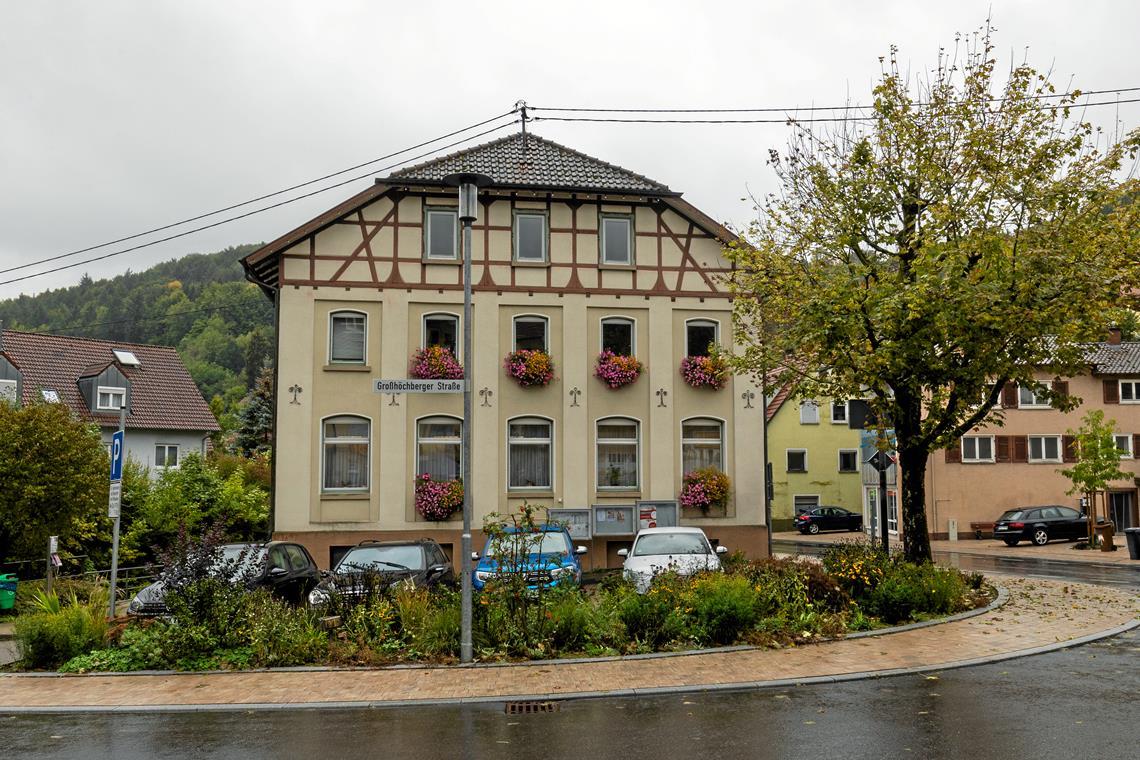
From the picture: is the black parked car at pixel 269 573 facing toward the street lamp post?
no

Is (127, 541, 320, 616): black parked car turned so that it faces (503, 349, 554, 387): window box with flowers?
no

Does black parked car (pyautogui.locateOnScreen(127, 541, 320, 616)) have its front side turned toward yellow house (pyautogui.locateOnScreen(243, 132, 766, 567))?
no

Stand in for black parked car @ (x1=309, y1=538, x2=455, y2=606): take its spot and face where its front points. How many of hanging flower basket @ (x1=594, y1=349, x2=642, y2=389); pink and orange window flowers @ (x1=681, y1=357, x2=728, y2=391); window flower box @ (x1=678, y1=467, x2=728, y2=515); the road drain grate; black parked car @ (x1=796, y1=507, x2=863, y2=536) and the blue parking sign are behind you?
4

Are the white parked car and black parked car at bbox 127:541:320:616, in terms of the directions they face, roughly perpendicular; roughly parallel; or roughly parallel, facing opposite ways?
roughly parallel

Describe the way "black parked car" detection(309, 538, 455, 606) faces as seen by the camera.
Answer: facing the viewer and to the left of the viewer

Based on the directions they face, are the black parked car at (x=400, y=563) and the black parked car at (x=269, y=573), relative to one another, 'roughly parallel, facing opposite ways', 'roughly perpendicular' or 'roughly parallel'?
roughly parallel

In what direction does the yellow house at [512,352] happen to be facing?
toward the camera

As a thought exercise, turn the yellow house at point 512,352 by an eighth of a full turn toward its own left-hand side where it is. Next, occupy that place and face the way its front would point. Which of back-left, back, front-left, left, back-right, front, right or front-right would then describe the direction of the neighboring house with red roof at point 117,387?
back

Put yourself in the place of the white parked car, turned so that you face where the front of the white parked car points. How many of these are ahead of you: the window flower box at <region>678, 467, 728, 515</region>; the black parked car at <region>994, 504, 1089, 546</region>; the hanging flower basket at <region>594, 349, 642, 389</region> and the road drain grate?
1

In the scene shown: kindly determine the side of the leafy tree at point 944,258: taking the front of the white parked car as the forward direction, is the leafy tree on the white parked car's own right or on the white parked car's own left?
on the white parked car's own left

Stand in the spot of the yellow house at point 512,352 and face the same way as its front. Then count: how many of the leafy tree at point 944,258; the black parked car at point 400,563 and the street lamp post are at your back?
0

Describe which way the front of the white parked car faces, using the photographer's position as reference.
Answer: facing the viewer

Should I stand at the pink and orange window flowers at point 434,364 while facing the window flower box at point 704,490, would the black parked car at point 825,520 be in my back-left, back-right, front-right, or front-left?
front-left

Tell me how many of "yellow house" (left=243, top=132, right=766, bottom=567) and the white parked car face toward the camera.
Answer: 2

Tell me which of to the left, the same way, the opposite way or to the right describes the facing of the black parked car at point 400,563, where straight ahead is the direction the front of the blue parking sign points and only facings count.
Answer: the same way
